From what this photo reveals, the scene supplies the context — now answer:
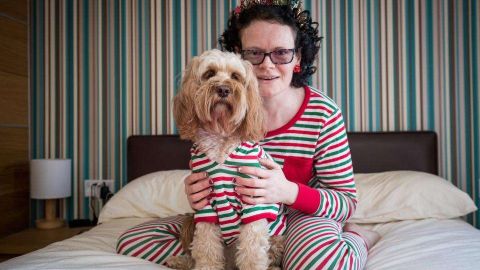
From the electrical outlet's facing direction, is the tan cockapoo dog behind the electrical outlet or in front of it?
in front

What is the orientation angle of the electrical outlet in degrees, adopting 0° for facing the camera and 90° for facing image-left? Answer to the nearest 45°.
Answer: approximately 0°

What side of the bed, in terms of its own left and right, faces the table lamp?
right

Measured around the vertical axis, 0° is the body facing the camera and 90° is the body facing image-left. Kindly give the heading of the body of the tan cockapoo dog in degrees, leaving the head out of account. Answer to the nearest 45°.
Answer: approximately 0°

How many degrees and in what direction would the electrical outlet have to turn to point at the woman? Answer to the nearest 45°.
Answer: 0° — it already faces them

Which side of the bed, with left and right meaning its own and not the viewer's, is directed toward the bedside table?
right

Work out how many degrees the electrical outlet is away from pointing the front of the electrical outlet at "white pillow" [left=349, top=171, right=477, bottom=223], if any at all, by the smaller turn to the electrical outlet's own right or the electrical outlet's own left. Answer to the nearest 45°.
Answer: approximately 45° to the electrical outlet's own left

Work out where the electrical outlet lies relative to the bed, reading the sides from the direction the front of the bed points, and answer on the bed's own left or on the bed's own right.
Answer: on the bed's own right

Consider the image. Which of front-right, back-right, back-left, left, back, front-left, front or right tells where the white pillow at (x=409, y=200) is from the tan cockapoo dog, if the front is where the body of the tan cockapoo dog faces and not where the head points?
back-left
